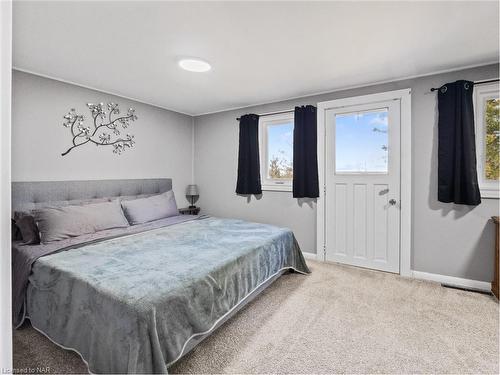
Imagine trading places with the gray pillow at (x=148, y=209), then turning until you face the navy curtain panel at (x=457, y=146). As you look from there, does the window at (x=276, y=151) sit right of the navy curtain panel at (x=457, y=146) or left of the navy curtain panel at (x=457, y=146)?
left

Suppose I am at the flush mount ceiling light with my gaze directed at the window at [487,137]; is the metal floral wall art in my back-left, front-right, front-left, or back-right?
back-left

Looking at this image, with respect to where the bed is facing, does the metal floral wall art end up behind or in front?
behind

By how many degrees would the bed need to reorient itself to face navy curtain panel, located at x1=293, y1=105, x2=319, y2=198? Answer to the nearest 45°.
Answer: approximately 90° to its left

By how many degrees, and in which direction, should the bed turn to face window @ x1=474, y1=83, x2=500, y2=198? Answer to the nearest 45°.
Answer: approximately 45° to its left

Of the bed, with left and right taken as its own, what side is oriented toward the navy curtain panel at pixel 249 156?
left

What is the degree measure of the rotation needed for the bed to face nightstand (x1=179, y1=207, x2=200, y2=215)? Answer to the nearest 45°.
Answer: approximately 135° to its left

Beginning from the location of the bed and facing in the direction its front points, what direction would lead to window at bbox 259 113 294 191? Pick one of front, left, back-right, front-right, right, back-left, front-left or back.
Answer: left

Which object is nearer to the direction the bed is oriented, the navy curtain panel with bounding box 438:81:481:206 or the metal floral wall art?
the navy curtain panel

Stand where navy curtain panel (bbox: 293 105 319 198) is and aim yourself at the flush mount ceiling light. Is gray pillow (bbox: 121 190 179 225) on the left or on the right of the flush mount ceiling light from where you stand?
right

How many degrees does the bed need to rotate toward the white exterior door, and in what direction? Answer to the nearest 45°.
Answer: approximately 45° to its left
